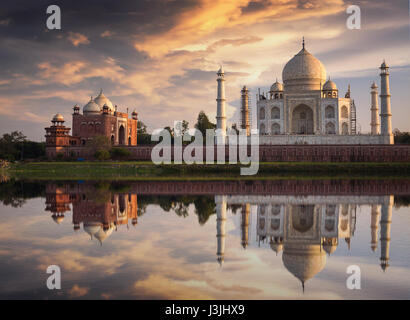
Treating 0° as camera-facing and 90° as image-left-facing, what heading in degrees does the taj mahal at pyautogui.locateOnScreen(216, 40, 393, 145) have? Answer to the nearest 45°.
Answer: approximately 0°

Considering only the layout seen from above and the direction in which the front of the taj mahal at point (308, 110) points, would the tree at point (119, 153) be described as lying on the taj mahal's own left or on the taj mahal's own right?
on the taj mahal's own right

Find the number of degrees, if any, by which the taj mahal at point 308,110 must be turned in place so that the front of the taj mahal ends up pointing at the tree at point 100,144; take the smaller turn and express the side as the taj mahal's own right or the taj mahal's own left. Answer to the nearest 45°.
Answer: approximately 90° to the taj mahal's own right

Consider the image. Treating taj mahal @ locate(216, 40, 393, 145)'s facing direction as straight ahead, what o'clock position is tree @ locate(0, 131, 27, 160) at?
The tree is roughly at 3 o'clock from the taj mahal.

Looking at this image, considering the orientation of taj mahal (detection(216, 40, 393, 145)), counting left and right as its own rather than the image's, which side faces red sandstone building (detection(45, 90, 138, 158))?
right

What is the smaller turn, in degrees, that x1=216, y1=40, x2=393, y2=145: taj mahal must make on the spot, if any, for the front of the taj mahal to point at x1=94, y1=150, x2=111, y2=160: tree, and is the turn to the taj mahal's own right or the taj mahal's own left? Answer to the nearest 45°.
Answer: approximately 90° to the taj mahal's own right
